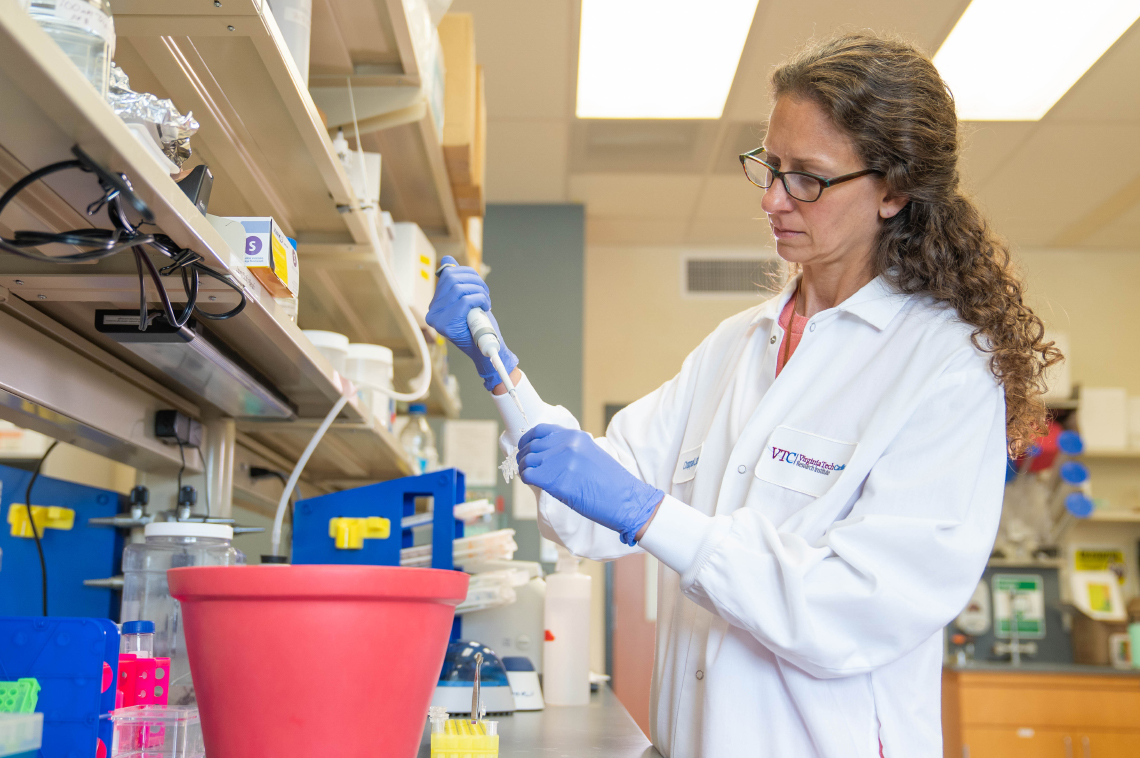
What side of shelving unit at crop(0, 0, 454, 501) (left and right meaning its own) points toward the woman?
front

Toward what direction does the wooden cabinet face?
toward the camera

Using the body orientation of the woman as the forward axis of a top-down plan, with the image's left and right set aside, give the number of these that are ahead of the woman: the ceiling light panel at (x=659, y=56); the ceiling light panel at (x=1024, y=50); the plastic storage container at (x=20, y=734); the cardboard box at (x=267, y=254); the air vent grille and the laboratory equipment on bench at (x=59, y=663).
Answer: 3

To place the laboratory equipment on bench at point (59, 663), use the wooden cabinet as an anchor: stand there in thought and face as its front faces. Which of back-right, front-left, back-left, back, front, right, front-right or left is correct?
front

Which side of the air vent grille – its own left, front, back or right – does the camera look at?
front

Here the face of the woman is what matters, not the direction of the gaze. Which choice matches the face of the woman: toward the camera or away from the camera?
toward the camera

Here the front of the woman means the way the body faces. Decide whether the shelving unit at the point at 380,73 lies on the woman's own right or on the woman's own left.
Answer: on the woman's own right

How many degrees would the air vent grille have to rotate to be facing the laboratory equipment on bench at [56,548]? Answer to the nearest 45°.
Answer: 0° — it already faces it

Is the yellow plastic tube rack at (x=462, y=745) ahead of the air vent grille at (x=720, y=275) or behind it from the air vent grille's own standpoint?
ahead

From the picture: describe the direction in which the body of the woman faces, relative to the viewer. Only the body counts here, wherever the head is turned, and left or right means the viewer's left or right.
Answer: facing the viewer and to the left of the viewer

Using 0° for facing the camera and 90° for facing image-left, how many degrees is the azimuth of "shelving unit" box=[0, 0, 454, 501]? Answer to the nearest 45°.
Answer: approximately 270°

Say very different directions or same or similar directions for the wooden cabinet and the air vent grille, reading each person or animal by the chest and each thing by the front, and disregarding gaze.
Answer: same or similar directions
